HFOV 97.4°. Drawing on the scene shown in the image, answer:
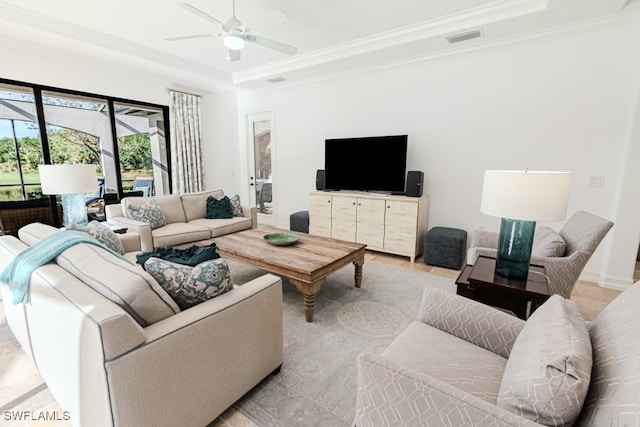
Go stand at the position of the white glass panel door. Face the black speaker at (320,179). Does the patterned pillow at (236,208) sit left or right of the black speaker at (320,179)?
right

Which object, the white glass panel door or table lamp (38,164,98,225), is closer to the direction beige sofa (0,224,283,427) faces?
the white glass panel door

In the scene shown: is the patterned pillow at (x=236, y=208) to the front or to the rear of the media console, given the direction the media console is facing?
to the front

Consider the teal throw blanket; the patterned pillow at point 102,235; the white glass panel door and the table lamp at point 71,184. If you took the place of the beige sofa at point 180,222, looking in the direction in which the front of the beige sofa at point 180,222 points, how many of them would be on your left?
1

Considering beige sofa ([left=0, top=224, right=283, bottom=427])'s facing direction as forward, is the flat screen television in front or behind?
in front

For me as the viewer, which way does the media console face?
facing the viewer and to the left of the viewer

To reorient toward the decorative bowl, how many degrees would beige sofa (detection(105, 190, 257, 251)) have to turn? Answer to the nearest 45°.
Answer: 0° — it already faces it

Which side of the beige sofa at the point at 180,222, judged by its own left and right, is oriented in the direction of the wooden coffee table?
front

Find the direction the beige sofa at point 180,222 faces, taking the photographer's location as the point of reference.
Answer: facing the viewer and to the right of the viewer

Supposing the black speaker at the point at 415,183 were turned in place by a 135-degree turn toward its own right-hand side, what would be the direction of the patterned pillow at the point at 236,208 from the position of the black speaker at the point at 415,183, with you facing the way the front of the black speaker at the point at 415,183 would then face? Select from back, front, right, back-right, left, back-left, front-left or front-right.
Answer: left

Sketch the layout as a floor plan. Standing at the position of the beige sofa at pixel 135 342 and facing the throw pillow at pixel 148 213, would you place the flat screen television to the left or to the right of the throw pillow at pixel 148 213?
right

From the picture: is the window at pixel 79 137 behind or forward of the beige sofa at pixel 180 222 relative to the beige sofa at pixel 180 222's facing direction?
behind

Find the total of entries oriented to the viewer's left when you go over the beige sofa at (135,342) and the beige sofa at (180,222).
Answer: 0

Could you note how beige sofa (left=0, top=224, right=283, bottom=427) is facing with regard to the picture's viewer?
facing away from the viewer and to the right of the viewer

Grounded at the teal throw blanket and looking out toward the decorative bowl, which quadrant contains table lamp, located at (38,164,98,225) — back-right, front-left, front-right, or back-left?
front-left

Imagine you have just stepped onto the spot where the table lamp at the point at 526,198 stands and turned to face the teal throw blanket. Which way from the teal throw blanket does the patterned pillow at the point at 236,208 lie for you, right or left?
right

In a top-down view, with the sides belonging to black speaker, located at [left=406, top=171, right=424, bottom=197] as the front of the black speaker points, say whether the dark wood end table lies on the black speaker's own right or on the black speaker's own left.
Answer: on the black speaker's own left

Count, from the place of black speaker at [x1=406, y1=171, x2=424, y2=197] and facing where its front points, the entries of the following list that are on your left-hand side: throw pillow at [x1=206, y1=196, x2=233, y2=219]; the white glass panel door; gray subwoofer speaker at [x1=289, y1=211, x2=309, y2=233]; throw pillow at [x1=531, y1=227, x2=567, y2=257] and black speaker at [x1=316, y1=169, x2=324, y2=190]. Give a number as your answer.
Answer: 1

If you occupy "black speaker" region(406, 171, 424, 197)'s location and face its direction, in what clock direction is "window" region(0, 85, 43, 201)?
The window is roughly at 1 o'clock from the black speaker.

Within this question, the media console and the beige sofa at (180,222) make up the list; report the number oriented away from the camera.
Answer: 0
